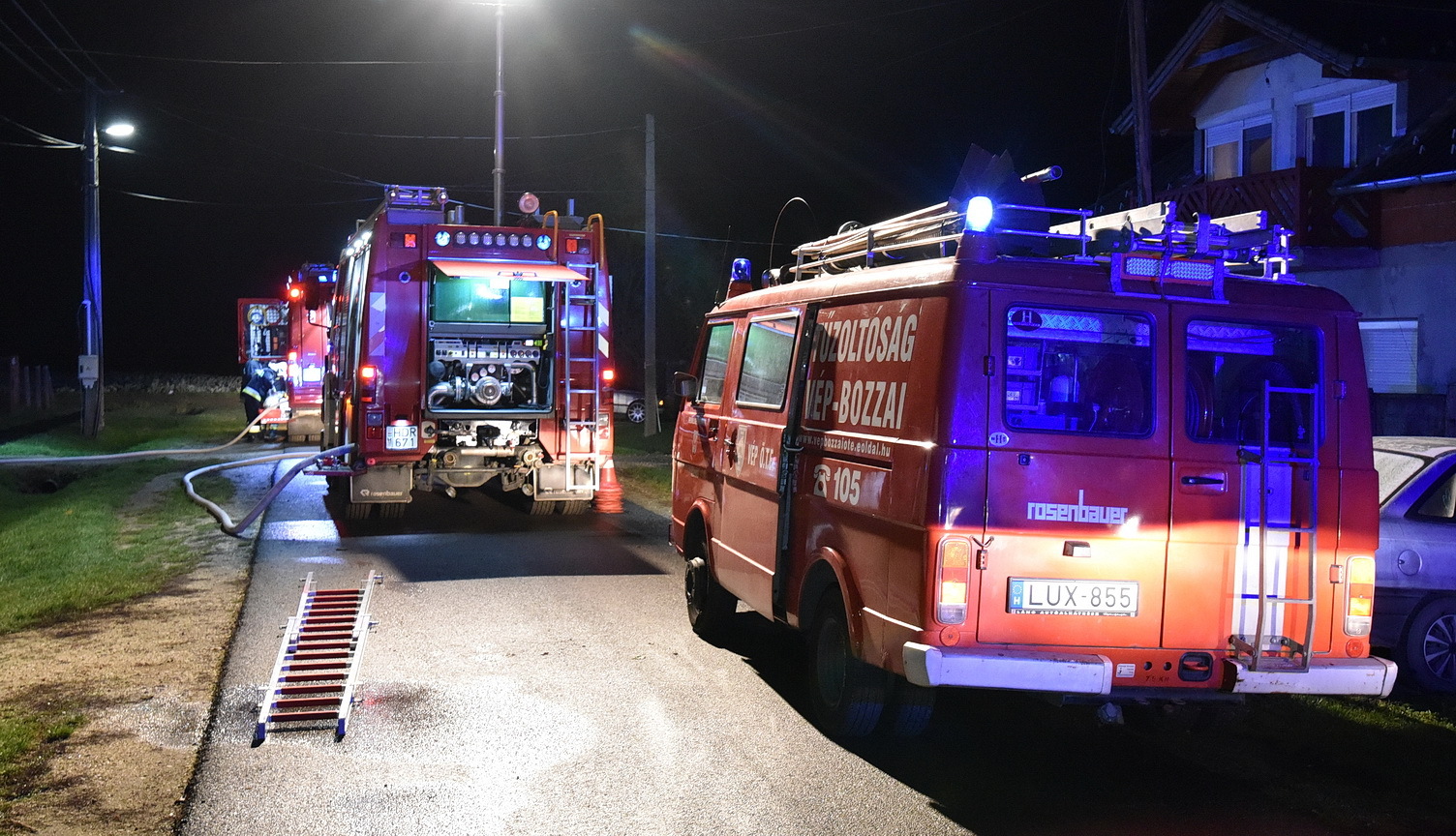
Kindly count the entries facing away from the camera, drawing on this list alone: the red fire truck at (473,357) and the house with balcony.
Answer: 1

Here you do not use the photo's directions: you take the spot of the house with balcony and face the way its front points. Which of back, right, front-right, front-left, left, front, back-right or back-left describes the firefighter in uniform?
front-right

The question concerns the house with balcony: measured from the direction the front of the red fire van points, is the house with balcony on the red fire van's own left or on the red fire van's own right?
on the red fire van's own right

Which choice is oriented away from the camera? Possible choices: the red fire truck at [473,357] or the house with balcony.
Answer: the red fire truck

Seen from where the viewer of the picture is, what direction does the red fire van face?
facing away from the viewer and to the left of the viewer

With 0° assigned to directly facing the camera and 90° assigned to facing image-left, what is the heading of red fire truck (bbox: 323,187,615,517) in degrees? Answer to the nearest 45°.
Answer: approximately 180°

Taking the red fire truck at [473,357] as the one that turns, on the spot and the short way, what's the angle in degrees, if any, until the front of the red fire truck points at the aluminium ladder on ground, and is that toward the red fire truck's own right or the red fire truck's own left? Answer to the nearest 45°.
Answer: approximately 180°

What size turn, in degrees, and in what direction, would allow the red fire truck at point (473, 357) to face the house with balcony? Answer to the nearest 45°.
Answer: approximately 90° to its right

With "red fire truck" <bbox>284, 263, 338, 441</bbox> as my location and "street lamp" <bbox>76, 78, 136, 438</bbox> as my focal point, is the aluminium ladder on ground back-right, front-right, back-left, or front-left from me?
back-left

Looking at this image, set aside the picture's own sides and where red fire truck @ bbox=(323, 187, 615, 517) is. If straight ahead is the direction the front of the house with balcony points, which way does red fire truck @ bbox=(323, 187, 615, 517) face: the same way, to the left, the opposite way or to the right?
to the right

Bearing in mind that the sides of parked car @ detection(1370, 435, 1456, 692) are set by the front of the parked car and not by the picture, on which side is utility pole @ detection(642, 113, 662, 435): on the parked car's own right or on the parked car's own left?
on the parked car's own left
